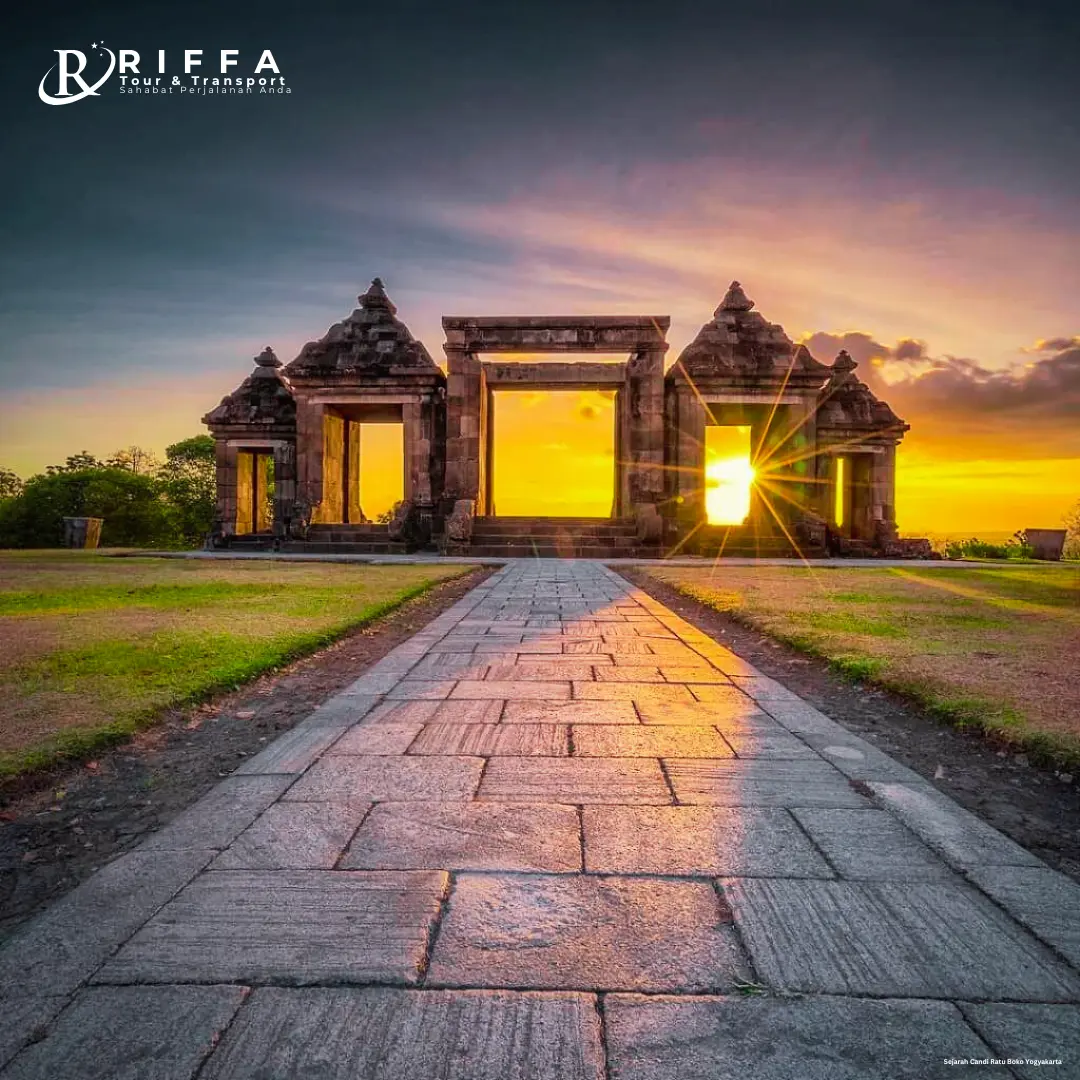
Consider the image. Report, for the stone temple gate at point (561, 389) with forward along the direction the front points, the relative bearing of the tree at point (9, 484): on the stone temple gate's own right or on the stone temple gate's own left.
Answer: on the stone temple gate's own right

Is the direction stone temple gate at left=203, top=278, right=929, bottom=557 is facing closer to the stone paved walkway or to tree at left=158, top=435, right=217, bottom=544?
the stone paved walkway

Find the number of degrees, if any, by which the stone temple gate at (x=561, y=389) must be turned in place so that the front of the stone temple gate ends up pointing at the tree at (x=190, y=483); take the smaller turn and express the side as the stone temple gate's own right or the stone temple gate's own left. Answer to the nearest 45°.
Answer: approximately 135° to the stone temple gate's own right

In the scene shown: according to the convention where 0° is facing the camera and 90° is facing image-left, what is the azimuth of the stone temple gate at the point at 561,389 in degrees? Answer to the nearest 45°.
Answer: approximately 0°

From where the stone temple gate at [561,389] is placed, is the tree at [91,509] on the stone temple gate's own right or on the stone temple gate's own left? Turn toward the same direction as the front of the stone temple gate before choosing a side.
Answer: on the stone temple gate's own right

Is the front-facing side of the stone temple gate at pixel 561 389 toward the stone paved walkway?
yes

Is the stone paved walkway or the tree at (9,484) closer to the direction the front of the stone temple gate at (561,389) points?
the stone paved walkway
